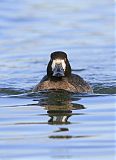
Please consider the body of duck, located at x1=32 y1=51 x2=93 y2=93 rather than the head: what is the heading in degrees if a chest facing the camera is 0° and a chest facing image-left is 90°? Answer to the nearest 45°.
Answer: approximately 0°
